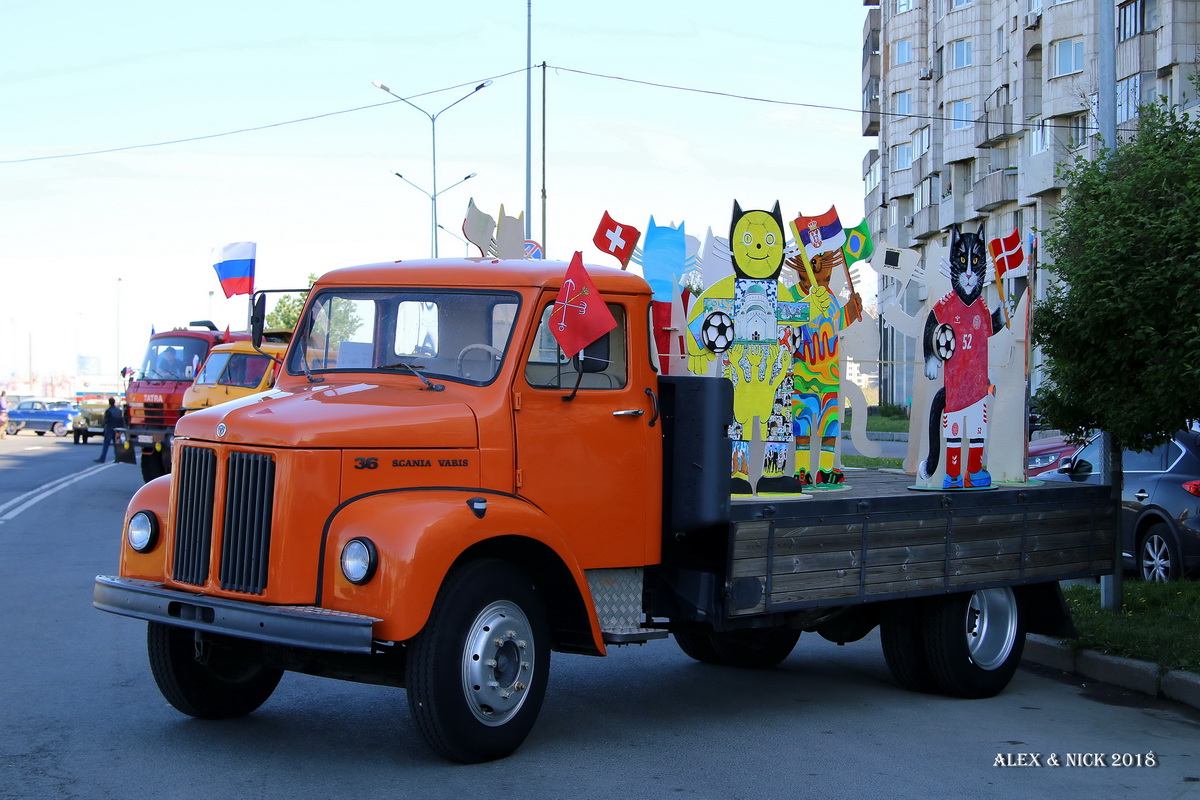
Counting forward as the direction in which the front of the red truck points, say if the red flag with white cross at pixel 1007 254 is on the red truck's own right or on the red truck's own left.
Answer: on the red truck's own left

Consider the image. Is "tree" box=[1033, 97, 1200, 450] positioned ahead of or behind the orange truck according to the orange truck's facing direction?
behind

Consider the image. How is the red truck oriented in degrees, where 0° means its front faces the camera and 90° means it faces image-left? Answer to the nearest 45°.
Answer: approximately 45°

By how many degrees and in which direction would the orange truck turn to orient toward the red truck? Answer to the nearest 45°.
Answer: approximately 90° to its right

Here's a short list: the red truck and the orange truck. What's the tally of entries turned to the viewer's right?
0

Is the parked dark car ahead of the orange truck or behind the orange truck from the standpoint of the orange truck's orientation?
behind

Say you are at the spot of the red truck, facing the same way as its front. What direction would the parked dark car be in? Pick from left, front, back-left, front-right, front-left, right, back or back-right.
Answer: left

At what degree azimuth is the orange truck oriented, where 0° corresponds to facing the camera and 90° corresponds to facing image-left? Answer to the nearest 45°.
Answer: approximately 45°

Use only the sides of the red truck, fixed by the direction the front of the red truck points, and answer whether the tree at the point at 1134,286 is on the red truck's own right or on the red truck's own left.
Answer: on the red truck's own left
